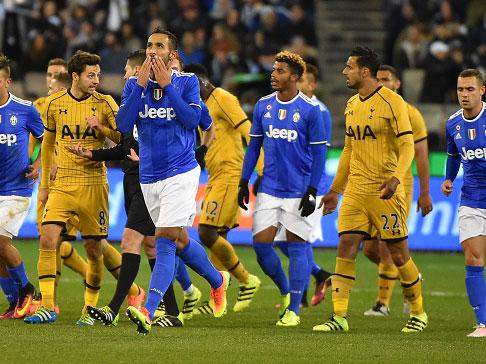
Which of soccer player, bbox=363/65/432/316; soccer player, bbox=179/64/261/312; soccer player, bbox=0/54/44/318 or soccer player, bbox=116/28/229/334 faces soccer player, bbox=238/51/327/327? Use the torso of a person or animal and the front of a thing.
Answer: soccer player, bbox=363/65/432/316

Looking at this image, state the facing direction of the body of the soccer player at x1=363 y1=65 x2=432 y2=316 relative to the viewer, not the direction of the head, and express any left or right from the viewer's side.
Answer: facing the viewer and to the left of the viewer

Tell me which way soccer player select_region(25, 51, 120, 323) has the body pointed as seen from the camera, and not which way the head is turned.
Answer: toward the camera

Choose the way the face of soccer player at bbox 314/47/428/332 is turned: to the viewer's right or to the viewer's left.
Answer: to the viewer's left

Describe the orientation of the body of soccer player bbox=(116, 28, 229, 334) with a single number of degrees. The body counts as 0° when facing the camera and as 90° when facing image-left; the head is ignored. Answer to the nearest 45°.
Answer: approximately 45°

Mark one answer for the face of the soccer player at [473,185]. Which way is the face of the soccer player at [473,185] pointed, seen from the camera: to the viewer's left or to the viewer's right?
to the viewer's left

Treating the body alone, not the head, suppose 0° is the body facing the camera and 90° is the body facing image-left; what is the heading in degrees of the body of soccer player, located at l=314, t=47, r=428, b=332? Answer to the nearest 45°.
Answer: approximately 45°

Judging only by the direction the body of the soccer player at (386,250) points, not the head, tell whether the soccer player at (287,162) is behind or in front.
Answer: in front

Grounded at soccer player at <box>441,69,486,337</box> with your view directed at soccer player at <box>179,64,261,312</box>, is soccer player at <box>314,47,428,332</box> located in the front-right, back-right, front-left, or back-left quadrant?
front-left

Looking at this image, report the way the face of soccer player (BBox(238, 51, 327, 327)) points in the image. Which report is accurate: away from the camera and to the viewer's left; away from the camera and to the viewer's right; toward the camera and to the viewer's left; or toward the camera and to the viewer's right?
toward the camera and to the viewer's left
